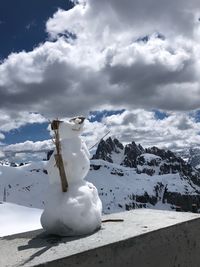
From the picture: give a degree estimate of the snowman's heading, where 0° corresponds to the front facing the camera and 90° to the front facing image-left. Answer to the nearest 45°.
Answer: approximately 315°
